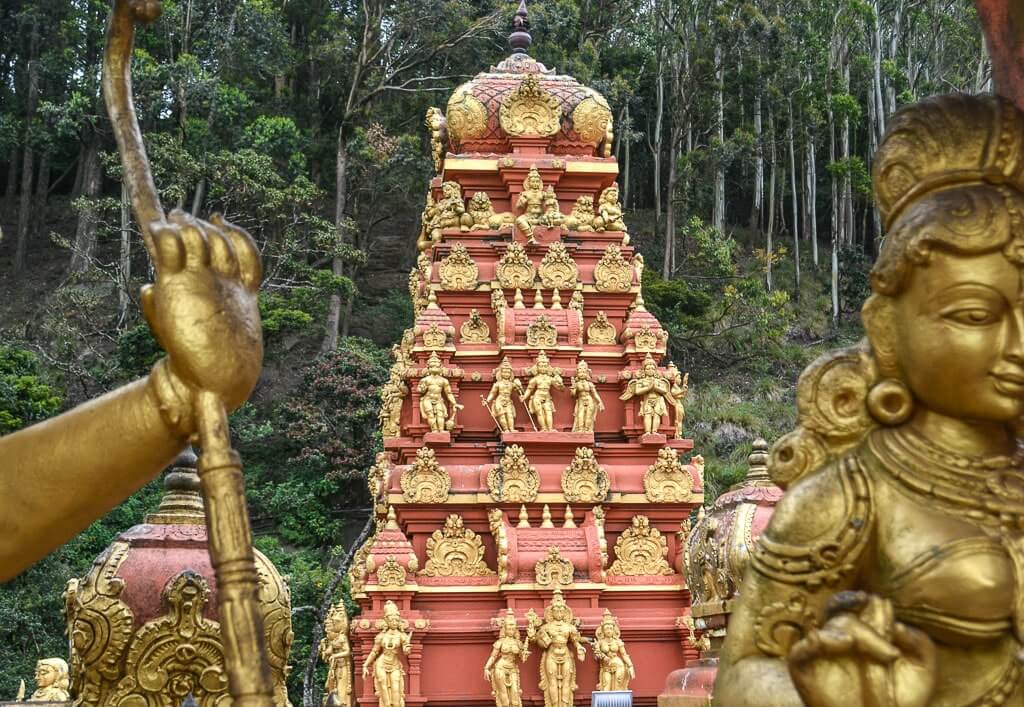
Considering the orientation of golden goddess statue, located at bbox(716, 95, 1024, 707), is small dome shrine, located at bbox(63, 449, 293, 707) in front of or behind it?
behind

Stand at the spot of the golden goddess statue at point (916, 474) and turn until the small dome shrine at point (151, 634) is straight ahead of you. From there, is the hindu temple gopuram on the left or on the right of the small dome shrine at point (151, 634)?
right

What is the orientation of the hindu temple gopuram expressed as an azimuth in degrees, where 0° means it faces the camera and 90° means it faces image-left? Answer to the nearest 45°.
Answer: approximately 0°

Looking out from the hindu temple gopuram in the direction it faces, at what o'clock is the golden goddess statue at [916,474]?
The golden goddess statue is roughly at 12 o'clock from the hindu temple gopuram.

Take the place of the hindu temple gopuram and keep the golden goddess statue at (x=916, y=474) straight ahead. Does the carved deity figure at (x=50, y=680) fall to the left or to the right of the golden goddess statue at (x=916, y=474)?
right

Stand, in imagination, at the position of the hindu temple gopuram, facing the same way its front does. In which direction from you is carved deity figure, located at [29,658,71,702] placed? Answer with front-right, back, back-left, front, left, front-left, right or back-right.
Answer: front-right

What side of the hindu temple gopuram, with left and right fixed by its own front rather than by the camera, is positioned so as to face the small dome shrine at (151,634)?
front

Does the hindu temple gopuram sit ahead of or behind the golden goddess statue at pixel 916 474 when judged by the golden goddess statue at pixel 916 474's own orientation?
behind
